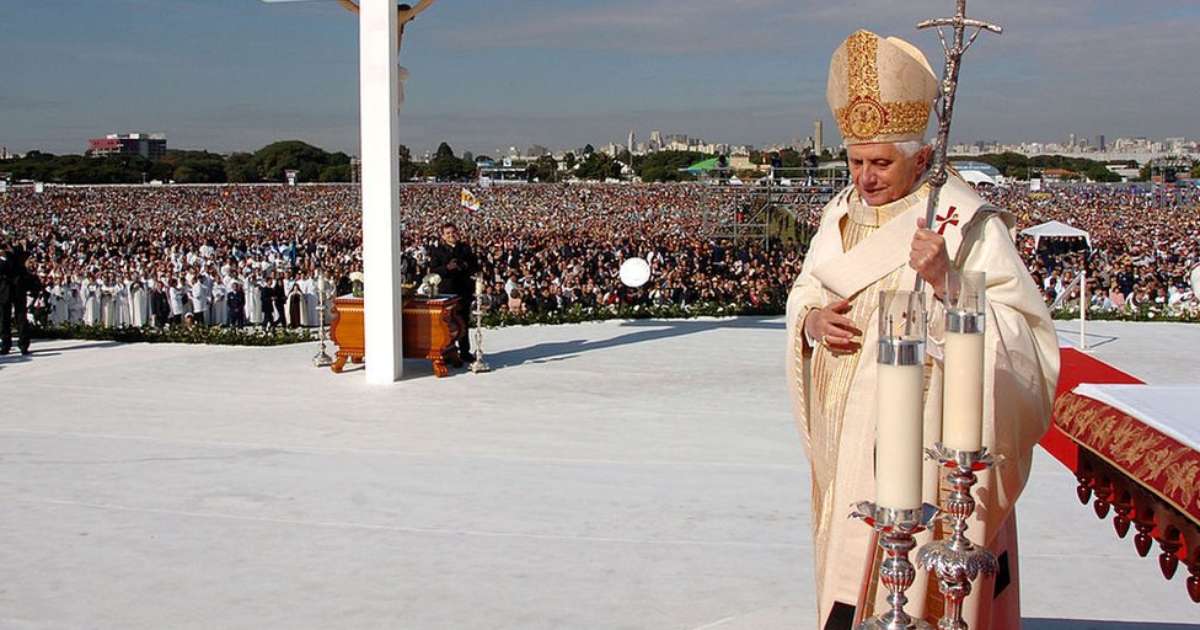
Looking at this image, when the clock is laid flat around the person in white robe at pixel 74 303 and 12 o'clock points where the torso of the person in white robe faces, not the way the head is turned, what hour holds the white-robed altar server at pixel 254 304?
The white-robed altar server is roughly at 9 o'clock from the person in white robe.

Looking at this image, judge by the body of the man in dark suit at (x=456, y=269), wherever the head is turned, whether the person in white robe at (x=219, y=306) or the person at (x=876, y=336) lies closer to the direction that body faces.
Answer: the person

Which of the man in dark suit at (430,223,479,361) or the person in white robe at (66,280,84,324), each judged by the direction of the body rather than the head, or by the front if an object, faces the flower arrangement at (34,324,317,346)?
the person in white robe

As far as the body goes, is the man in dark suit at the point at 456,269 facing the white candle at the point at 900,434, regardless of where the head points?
yes

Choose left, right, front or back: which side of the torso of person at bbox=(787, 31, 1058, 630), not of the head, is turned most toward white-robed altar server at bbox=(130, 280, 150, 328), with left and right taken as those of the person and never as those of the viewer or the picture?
right

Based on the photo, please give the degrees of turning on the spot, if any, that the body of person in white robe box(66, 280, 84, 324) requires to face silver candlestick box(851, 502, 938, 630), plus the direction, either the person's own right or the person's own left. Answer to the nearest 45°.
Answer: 0° — they already face it

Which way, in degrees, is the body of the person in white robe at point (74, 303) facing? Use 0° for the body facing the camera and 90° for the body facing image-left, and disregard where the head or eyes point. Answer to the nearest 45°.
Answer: approximately 0°

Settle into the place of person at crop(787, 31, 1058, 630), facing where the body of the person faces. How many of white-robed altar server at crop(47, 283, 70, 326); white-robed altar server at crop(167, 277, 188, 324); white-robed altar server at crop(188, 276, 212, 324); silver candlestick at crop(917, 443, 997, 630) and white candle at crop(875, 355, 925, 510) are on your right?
3

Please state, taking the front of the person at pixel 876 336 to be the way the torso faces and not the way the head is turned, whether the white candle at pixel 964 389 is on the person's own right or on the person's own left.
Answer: on the person's own left

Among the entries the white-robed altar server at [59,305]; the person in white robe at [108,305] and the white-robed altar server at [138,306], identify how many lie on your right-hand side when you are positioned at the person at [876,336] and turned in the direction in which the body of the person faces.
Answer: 3
